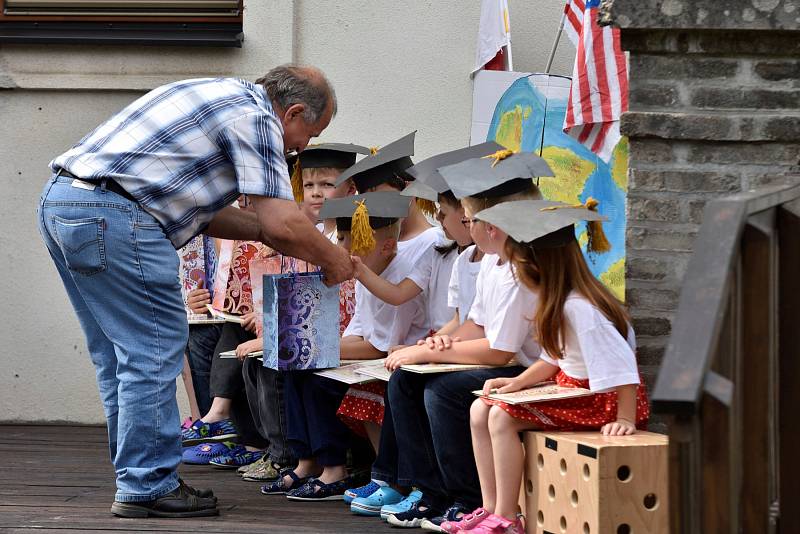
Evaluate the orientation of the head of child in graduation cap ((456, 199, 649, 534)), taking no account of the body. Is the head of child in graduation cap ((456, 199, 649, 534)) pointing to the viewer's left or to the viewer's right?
to the viewer's left

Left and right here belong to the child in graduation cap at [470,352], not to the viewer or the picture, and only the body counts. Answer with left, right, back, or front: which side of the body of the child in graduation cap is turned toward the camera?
left

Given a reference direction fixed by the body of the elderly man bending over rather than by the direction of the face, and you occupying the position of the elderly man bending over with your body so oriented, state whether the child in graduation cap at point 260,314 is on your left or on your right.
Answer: on your left

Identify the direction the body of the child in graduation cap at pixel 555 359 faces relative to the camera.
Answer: to the viewer's left

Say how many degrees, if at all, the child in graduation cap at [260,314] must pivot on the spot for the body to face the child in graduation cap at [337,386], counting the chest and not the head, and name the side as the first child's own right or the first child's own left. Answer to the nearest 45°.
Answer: approximately 90° to the first child's own left

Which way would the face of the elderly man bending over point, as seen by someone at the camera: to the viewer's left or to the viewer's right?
to the viewer's right

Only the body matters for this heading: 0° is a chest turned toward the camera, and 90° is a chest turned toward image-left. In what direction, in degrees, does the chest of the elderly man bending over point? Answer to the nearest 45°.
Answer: approximately 270°

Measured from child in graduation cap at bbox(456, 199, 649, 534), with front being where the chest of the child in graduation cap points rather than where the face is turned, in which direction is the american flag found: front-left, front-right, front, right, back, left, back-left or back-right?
right

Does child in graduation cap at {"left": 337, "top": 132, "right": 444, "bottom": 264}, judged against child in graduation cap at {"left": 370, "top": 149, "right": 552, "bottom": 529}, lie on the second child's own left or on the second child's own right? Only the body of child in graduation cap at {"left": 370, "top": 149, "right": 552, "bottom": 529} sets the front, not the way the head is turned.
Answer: on the second child's own right

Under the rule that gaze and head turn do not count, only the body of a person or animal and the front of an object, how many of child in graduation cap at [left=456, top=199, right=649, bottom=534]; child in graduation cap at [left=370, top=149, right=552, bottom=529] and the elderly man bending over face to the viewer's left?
2

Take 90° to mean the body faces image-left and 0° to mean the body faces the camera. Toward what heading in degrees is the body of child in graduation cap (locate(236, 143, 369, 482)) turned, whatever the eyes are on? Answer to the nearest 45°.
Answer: approximately 45°

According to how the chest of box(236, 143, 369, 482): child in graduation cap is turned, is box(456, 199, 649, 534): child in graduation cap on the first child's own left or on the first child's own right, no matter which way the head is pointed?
on the first child's own left

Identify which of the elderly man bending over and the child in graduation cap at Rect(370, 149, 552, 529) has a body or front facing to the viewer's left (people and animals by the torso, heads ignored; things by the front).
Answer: the child in graduation cap

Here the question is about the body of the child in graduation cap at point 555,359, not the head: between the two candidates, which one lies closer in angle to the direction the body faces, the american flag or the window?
the window
